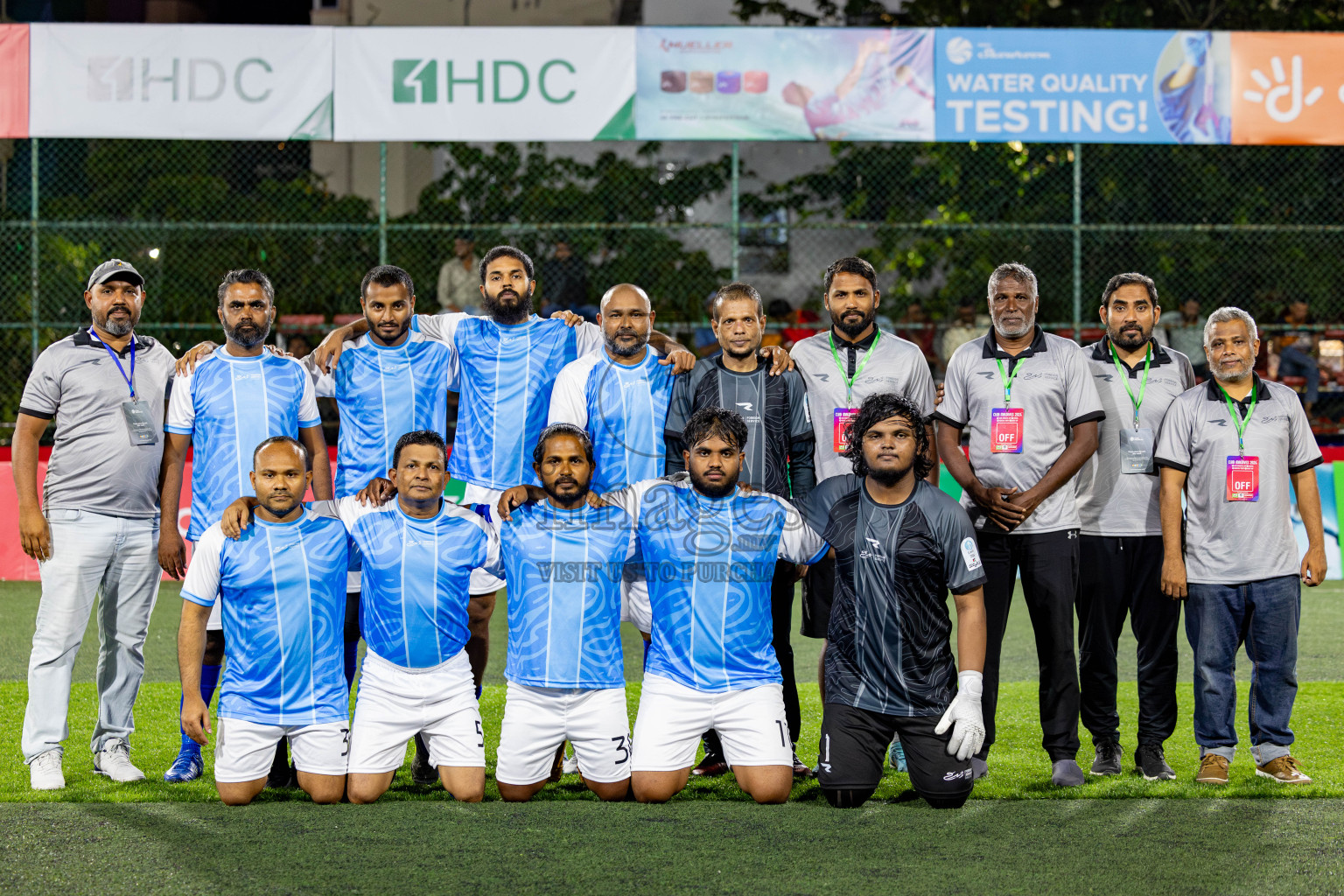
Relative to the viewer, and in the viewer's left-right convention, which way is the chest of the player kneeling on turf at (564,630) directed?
facing the viewer

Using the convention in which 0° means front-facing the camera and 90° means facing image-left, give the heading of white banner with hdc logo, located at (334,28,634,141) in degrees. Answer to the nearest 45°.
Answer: approximately 0°

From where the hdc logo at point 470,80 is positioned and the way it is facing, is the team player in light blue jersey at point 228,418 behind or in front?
in front

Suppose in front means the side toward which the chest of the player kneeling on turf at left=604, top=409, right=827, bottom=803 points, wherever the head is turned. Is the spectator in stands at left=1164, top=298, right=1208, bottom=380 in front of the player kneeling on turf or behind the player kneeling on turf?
behind

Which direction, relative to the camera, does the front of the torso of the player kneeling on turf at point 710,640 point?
toward the camera

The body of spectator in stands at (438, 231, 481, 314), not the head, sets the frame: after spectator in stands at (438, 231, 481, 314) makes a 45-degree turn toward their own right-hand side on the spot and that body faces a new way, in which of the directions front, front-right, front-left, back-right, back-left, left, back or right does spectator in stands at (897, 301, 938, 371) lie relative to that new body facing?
back-left

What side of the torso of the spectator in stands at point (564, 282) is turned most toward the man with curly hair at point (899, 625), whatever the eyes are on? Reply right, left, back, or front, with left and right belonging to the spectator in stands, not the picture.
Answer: front

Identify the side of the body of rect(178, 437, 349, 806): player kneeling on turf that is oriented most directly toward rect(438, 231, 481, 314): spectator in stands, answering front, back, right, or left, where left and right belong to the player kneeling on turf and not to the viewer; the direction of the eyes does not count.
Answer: back

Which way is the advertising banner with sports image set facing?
toward the camera

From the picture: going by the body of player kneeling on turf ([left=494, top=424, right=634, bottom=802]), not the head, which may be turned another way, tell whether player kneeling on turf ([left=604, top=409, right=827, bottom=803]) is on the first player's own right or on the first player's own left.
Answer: on the first player's own left

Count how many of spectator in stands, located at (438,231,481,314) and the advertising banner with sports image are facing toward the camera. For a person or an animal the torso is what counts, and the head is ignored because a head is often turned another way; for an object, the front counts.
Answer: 2
